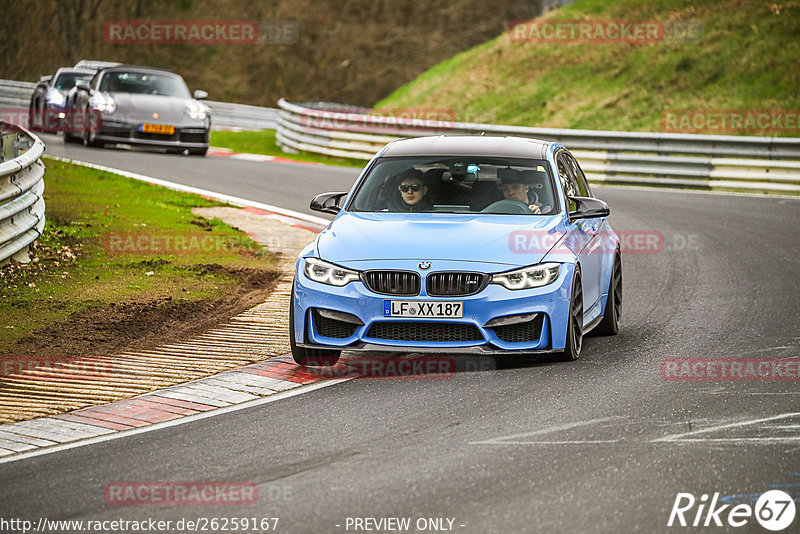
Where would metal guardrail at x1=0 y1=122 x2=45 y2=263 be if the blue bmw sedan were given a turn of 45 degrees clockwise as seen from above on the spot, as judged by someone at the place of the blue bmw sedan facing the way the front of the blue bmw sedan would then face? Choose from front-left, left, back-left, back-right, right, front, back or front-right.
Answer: right

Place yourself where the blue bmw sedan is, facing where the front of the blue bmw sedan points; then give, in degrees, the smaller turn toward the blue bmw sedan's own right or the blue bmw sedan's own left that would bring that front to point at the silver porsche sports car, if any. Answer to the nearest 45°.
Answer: approximately 180°

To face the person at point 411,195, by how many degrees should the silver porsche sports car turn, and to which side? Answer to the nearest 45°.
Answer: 0° — it already faces them

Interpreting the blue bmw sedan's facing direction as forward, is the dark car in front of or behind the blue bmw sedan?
behind

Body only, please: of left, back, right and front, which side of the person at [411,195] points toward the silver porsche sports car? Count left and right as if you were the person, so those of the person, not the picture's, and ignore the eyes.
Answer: back

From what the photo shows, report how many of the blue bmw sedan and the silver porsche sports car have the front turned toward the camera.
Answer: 2

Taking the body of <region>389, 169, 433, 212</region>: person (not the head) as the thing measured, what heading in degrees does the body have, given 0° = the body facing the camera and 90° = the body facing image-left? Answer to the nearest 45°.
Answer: approximately 0°

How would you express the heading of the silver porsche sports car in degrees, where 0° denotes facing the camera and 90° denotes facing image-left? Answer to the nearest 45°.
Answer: approximately 0°

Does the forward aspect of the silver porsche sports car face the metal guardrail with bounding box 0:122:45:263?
yes

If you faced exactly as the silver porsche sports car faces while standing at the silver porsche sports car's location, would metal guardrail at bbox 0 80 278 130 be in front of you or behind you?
behind

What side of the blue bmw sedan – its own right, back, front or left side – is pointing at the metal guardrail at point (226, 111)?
back
